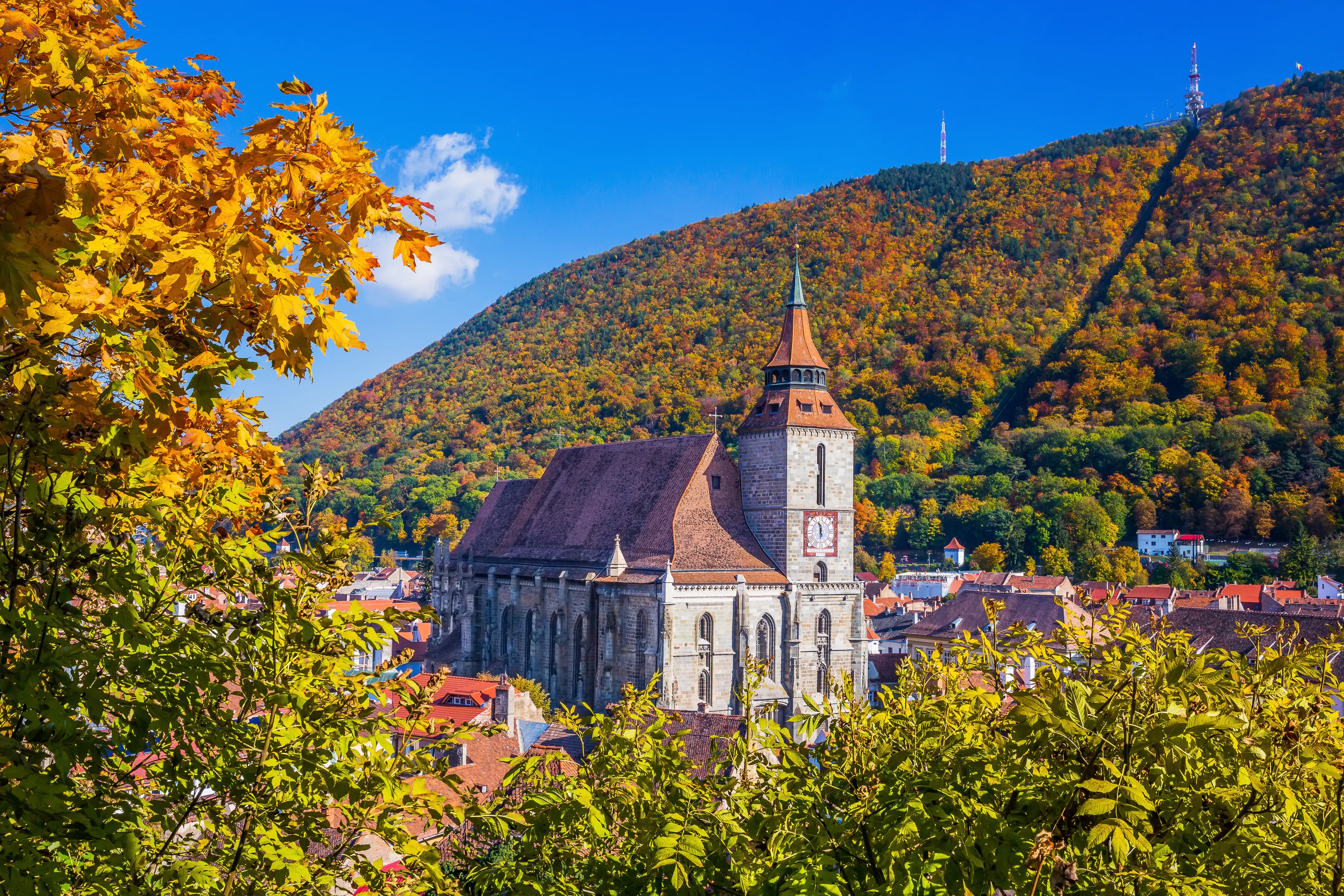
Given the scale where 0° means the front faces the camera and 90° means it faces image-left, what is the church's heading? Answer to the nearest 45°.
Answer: approximately 315°
